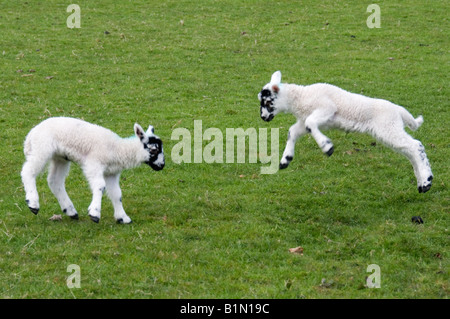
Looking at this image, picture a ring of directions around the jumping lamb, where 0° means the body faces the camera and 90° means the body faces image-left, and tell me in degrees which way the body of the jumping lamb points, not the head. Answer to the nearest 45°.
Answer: approximately 90°

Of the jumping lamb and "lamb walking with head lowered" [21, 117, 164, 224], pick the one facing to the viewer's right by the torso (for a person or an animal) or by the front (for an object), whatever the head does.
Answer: the lamb walking with head lowered

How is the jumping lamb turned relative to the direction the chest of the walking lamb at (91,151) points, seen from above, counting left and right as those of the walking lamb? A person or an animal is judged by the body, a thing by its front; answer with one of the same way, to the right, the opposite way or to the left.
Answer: the opposite way

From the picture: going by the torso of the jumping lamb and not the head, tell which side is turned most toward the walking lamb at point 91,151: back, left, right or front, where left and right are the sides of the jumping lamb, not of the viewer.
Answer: front

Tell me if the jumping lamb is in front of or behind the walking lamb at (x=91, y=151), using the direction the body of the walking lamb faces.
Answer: in front

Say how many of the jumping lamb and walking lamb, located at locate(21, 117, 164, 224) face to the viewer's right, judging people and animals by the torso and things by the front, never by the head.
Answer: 1

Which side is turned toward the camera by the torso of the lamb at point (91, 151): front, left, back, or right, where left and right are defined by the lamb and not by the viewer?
right
